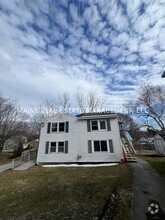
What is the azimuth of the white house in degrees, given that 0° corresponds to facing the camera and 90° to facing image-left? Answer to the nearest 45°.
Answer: approximately 0°

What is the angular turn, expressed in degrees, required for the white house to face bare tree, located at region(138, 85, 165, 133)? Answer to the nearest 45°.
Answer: approximately 135° to its left

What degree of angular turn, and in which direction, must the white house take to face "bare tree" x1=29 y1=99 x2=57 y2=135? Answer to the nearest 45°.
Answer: approximately 135° to its right

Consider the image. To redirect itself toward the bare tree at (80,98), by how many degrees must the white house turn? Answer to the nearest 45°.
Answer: approximately 180°

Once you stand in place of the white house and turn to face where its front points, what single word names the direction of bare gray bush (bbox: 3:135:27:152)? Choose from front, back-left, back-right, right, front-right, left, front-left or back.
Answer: back-right

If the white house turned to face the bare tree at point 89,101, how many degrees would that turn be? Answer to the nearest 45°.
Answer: approximately 180°

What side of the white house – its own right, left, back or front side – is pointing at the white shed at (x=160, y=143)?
left

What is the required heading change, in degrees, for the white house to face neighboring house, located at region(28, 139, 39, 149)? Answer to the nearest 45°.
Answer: approximately 135° to its right

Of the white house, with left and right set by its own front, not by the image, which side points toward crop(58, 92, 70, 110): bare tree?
back
